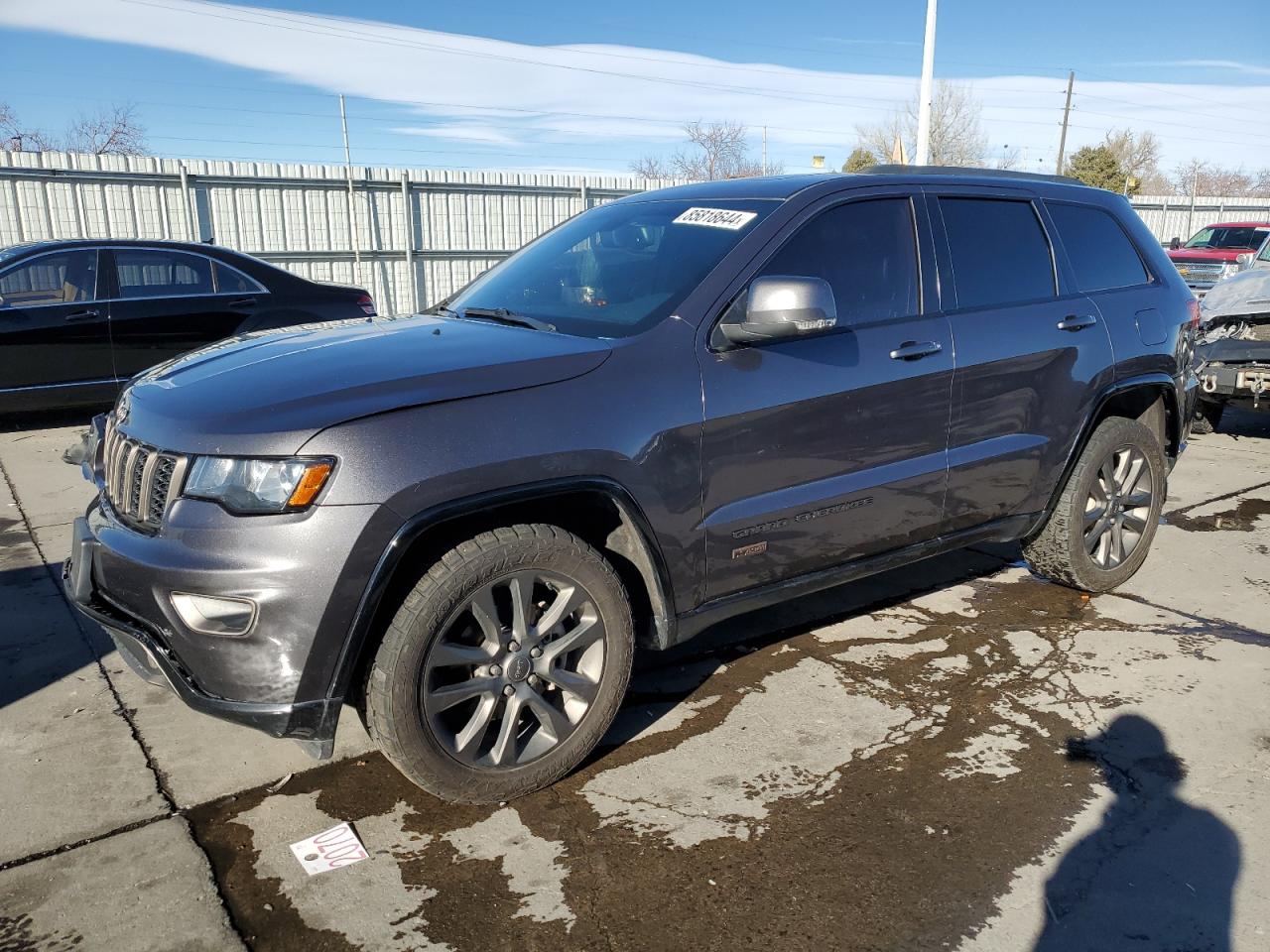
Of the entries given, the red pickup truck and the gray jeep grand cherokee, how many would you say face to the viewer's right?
0

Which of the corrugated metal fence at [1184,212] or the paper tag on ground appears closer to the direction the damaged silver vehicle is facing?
the paper tag on ground

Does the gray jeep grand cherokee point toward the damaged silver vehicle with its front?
no

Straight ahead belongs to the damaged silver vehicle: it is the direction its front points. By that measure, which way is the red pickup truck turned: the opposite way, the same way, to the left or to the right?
the same way

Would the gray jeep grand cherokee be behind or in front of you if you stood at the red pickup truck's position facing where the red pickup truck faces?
in front

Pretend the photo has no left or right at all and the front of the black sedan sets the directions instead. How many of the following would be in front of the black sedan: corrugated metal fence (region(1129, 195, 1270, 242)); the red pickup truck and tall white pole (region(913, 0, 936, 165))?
0

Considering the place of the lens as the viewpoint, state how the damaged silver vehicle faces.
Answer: facing the viewer and to the left of the viewer

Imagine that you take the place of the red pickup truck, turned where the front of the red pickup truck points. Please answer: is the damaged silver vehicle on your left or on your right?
on your left

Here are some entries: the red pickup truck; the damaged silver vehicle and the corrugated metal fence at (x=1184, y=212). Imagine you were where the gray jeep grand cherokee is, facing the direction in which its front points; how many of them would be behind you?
3

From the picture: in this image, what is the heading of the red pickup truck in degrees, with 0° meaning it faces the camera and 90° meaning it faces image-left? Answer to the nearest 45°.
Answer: approximately 45°

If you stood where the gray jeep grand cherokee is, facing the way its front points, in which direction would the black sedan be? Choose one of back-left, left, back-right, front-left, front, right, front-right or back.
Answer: right

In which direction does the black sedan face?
to the viewer's left

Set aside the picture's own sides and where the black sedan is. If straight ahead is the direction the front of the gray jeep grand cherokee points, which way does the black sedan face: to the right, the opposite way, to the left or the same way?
the same way

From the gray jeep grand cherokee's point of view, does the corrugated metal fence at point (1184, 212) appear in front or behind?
behind

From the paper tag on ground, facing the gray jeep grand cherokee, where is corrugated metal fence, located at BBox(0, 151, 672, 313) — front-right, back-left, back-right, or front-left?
front-left
